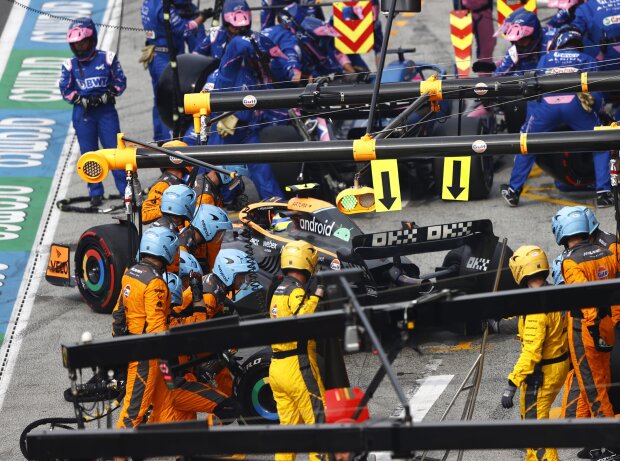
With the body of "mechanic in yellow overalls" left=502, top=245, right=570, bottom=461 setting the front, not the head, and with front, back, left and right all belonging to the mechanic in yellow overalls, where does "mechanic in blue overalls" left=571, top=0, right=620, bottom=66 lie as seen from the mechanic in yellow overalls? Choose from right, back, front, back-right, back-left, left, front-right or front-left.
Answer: front-right

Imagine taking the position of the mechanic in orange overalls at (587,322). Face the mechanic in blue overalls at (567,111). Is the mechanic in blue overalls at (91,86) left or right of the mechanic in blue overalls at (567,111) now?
left

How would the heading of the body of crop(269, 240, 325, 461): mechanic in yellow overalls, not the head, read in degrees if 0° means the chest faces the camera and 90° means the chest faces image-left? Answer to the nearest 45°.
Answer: approximately 225°

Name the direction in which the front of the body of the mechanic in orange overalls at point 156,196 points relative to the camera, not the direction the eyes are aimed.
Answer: to the viewer's right

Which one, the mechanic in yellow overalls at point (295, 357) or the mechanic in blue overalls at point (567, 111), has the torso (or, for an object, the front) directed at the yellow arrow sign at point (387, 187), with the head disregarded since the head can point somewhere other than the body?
the mechanic in yellow overalls

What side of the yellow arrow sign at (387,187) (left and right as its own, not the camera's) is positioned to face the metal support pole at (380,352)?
front

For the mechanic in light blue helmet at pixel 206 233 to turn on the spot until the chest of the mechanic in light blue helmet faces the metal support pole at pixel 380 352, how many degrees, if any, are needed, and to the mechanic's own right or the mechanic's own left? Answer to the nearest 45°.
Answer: approximately 90° to the mechanic's own right

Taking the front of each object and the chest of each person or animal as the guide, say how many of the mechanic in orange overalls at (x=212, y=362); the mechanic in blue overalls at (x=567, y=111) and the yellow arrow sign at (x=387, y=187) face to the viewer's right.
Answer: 1

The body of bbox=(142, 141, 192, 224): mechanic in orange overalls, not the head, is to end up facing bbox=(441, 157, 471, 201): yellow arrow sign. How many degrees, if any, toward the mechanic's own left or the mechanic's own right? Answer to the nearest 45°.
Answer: approximately 45° to the mechanic's own right

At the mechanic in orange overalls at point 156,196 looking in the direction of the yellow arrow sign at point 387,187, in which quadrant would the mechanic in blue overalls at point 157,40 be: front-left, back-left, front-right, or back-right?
back-left

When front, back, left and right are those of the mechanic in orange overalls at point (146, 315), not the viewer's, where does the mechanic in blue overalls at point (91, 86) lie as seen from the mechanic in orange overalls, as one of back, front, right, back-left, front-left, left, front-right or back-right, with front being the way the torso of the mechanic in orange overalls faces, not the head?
front-left
